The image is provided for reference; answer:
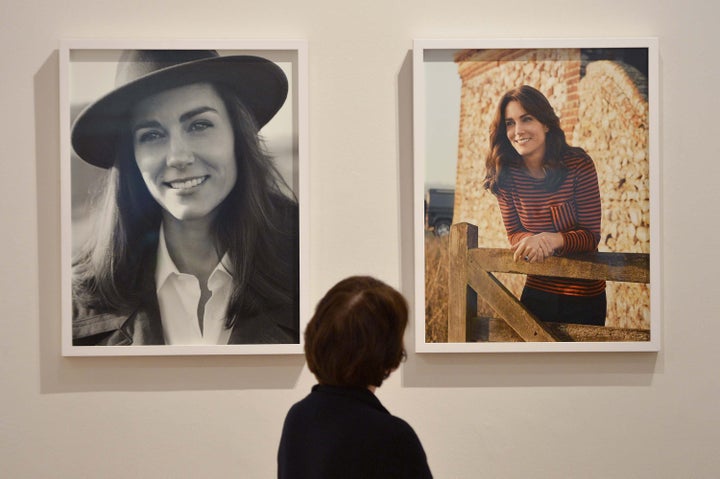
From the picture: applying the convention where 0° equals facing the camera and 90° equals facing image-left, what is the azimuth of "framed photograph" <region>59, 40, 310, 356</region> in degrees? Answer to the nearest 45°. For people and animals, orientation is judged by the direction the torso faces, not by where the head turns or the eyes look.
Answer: approximately 0°

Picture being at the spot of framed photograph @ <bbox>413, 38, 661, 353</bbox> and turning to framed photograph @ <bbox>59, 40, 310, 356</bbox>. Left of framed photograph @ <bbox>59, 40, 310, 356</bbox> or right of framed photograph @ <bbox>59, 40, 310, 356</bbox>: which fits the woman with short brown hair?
left

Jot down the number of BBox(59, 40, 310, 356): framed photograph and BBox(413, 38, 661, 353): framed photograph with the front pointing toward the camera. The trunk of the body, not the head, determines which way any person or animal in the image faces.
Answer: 2

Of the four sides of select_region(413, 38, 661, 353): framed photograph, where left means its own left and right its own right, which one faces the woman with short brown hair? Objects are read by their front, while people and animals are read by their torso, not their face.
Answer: front

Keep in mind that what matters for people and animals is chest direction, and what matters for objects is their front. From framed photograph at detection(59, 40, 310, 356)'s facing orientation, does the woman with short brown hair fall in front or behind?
in front

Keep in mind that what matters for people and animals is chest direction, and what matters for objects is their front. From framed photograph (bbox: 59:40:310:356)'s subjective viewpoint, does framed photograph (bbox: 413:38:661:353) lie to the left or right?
on its left

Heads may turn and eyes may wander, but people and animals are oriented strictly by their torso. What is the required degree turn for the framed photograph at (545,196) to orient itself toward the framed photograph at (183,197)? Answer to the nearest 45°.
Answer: approximately 90° to its right
